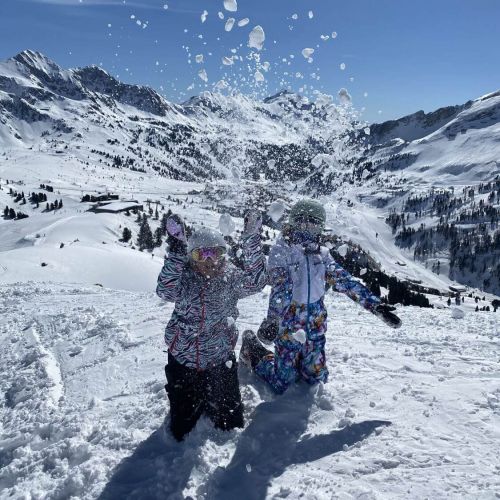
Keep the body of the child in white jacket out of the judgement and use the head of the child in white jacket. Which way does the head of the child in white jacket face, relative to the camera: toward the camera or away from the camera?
toward the camera

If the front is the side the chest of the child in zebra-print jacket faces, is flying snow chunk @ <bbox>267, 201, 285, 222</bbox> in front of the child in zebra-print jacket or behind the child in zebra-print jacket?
behind

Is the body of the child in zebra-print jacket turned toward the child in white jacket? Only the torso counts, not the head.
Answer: no

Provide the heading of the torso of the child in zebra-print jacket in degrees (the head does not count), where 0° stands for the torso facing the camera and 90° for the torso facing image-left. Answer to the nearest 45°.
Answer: approximately 0°

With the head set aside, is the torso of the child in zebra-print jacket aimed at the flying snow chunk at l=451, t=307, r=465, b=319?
no

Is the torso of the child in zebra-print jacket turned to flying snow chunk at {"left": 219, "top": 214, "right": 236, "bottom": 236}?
no

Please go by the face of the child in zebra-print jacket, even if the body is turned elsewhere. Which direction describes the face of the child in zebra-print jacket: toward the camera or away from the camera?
toward the camera
